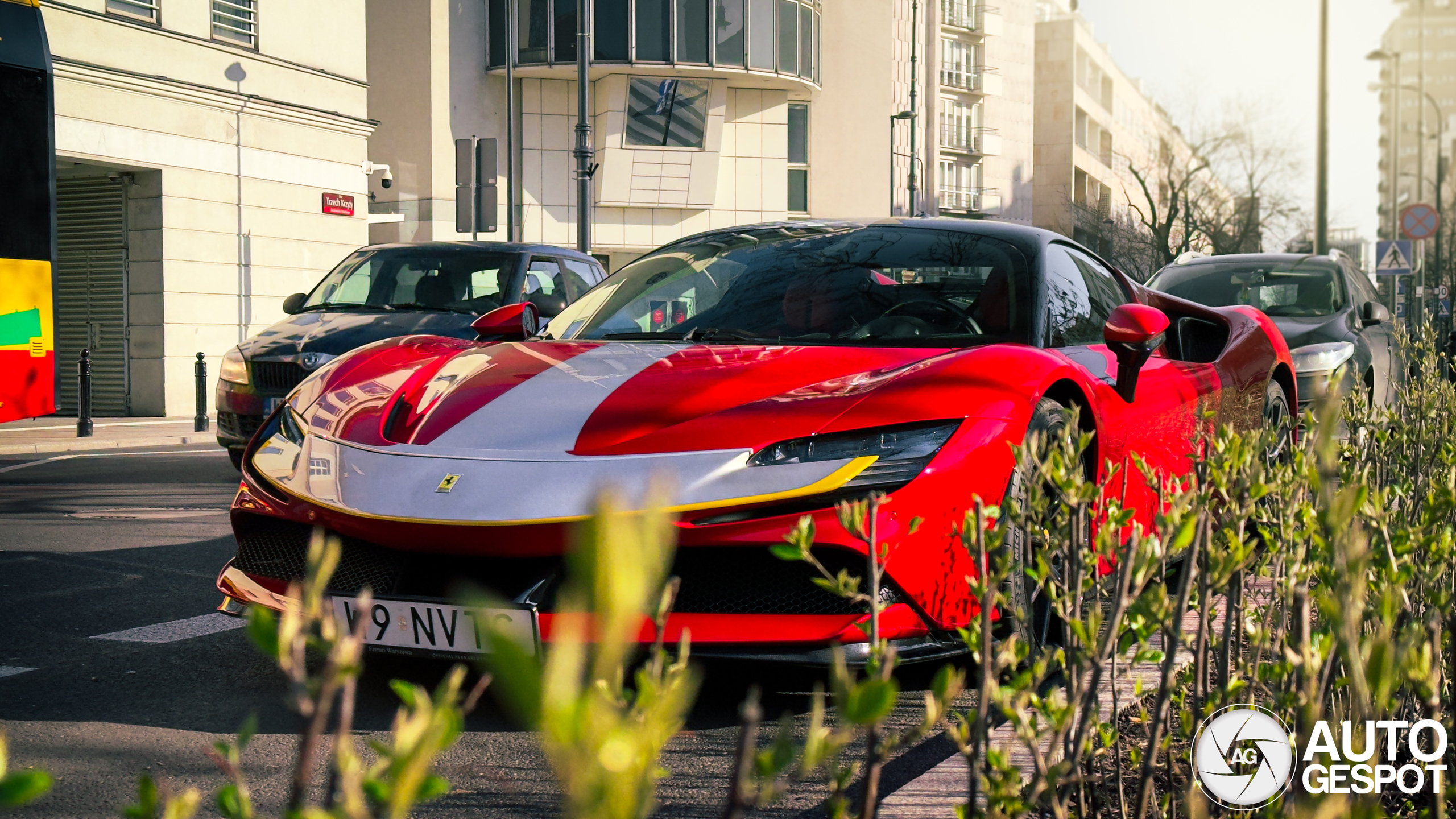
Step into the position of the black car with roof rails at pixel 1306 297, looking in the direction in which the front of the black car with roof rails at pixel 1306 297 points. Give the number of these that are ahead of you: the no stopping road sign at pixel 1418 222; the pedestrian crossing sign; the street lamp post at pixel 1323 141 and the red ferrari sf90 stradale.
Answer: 1

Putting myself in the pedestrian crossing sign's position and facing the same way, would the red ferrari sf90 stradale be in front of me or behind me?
in front

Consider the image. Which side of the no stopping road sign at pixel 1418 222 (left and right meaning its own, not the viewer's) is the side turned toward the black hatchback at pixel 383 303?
front

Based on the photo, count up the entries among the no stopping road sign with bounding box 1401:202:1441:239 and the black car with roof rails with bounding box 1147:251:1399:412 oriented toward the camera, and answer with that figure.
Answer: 2

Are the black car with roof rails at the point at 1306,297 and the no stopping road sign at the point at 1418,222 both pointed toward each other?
no

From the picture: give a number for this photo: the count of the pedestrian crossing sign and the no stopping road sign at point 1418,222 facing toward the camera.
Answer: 2

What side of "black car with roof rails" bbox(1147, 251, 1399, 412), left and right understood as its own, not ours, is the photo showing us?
front

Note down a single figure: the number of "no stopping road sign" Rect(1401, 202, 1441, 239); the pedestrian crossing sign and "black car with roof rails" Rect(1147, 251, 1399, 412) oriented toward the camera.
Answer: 3

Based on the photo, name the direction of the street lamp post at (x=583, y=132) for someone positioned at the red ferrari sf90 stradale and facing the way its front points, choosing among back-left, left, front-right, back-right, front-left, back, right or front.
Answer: back-right

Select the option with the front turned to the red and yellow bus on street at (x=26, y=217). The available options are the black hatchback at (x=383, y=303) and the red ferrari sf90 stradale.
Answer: the black hatchback

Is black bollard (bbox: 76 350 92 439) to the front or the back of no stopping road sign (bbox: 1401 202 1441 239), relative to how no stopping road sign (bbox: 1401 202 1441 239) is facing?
to the front

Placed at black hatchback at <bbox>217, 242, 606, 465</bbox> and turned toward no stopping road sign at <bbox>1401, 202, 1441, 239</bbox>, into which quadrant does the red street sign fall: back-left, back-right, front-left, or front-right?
front-left

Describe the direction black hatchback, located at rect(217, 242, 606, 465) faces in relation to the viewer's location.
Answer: facing the viewer and to the left of the viewer

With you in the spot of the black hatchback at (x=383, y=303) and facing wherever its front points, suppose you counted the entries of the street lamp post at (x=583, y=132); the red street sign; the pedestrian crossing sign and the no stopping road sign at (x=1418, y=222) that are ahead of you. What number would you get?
0

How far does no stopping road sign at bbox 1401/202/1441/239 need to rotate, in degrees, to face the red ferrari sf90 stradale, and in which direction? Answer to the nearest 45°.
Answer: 0° — it already faces it

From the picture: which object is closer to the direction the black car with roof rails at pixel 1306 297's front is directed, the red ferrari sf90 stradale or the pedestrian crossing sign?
the red ferrari sf90 stradale

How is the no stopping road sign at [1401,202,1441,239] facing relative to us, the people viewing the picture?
facing the viewer

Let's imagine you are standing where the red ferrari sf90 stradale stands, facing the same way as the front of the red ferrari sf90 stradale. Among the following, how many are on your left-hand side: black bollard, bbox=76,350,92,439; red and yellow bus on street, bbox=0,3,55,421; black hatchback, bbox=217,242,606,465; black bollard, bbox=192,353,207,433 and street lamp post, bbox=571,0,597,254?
0

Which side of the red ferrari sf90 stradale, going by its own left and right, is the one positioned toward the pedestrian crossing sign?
back

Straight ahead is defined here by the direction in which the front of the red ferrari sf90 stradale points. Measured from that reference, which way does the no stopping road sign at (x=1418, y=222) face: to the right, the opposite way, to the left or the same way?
the same way

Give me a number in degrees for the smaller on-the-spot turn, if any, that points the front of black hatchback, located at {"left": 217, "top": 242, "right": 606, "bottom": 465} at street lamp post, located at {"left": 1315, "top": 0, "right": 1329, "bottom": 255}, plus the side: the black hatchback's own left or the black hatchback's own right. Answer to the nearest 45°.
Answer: approximately 180°

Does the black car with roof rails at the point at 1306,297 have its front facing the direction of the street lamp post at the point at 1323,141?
no
